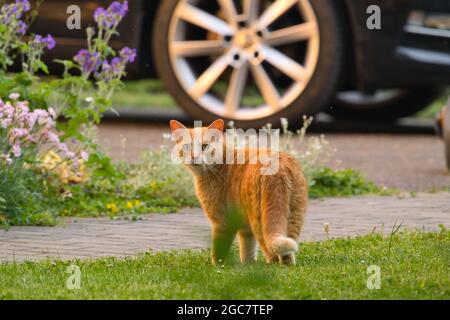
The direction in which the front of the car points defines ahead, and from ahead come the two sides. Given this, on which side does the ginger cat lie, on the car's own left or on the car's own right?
on the car's own right

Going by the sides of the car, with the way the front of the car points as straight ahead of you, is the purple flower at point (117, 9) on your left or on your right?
on your right

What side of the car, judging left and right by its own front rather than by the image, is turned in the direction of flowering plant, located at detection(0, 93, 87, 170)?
right

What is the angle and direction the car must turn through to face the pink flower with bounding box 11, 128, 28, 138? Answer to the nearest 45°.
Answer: approximately 90° to its right
